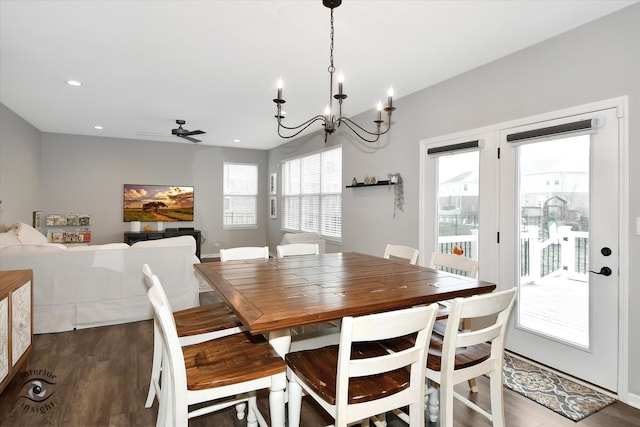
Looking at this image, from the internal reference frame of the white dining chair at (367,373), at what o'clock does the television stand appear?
The television stand is roughly at 12 o'clock from the white dining chair.

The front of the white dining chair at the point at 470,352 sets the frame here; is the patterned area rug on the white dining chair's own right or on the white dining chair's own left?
on the white dining chair's own right

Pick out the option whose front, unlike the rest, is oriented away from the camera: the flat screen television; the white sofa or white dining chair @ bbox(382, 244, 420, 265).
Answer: the white sofa

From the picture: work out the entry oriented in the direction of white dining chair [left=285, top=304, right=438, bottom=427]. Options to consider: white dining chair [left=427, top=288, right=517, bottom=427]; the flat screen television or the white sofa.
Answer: the flat screen television

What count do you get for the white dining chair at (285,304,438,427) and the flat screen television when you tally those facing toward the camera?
1

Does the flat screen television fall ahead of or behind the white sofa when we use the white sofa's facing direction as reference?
ahead

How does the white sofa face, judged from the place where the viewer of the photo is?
facing away from the viewer

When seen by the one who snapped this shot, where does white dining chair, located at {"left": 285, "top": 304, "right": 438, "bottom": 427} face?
facing away from the viewer and to the left of the viewer

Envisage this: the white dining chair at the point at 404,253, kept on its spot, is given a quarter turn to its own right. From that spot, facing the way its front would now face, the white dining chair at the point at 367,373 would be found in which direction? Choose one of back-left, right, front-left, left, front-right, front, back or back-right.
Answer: back-left

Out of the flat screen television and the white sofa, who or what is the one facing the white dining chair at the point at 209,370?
the flat screen television

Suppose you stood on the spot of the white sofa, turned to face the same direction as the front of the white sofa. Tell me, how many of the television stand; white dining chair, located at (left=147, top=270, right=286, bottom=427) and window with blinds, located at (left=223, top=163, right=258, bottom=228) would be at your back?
1

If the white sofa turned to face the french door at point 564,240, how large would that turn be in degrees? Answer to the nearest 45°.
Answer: approximately 135° to its right

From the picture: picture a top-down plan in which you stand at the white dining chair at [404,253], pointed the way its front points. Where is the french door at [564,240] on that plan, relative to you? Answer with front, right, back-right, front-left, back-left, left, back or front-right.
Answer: back-left

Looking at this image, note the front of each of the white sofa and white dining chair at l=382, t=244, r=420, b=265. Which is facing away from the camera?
the white sofa
